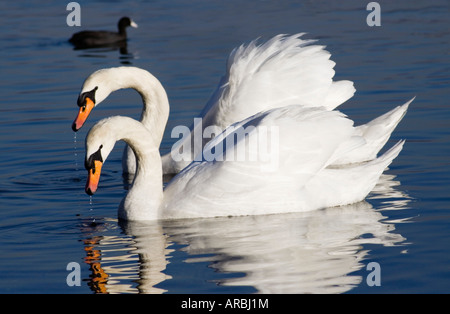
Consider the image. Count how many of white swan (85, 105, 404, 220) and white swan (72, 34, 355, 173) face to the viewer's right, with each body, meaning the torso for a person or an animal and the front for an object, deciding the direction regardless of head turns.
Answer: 0

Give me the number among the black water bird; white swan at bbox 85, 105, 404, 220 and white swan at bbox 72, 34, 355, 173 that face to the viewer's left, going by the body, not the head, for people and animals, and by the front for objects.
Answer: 2

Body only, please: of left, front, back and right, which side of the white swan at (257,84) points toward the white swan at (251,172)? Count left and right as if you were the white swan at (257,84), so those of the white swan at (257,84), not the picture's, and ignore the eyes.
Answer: left

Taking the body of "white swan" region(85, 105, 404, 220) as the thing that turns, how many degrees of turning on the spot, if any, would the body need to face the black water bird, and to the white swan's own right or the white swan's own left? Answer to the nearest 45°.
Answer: approximately 90° to the white swan's own right

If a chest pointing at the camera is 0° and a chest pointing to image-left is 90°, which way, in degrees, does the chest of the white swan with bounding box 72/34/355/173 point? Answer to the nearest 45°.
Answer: approximately 90°

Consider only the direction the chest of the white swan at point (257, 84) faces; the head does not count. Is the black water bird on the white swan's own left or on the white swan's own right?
on the white swan's own right

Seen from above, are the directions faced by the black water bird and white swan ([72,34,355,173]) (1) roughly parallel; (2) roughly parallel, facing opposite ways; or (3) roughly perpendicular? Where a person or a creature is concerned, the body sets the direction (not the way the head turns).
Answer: roughly parallel, facing opposite ways

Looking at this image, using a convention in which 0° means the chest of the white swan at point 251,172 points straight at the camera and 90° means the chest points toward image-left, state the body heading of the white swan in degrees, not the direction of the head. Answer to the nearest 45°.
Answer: approximately 90°

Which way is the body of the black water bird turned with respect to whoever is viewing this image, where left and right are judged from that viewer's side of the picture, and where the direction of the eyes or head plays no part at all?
facing to the right of the viewer

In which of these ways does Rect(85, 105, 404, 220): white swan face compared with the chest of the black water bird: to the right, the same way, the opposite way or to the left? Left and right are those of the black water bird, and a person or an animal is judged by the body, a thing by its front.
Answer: the opposite way

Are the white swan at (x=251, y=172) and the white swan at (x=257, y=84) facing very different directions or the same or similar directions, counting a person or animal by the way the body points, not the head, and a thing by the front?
same or similar directions

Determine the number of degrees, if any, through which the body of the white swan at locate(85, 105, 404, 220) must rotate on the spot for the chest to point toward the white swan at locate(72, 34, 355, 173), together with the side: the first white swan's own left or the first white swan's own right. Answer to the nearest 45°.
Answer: approximately 90° to the first white swan's own right
